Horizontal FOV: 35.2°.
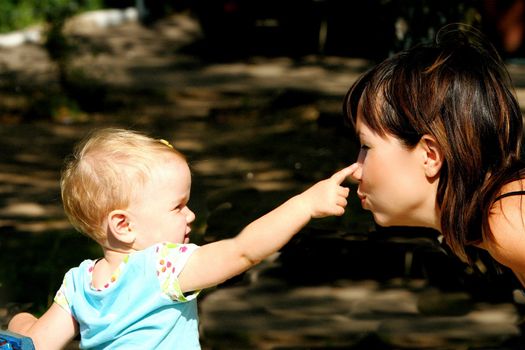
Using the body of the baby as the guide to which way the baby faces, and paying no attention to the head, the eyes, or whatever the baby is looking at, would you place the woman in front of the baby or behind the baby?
in front

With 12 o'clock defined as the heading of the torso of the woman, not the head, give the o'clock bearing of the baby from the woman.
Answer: The baby is roughly at 11 o'clock from the woman.

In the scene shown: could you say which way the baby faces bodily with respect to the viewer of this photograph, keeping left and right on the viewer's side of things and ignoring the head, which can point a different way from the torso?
facing away from the viewer and to the right of the viewer

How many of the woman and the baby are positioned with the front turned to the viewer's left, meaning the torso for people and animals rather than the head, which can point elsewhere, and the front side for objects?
1

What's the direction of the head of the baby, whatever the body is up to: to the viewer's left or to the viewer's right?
to the viewer's right

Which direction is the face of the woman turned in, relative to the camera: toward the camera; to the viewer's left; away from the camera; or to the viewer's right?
to the viewer's left

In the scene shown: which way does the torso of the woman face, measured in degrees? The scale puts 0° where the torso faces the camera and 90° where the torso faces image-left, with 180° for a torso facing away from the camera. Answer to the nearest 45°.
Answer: approximately 90°
